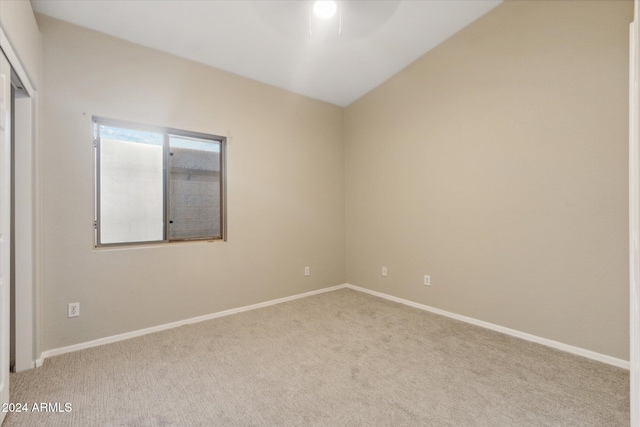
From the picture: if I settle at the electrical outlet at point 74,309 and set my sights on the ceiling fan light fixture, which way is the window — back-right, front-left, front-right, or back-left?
front-left

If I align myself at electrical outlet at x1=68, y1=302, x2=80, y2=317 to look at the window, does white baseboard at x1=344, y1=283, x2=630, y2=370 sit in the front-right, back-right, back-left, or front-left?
front-right

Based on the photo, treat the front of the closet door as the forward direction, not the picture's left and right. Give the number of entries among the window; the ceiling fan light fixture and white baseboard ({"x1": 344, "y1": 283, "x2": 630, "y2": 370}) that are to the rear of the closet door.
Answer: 0

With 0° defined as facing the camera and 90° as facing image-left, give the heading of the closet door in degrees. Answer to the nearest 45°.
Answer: approximately 270°

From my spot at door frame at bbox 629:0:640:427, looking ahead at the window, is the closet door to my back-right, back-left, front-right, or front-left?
front-left

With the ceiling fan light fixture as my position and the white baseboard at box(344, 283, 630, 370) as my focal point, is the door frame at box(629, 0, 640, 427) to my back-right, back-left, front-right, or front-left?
front-right

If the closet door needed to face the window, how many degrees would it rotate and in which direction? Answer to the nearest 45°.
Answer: approximately 45° to its left

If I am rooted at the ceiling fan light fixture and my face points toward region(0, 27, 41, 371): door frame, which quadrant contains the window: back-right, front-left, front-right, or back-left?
front-right

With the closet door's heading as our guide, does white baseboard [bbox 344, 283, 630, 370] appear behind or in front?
in front
